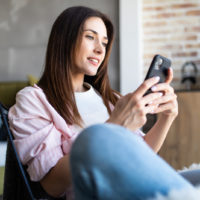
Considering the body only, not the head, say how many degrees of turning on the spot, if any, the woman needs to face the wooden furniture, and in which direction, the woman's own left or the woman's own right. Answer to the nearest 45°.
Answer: approximately 90° to the woman's own left

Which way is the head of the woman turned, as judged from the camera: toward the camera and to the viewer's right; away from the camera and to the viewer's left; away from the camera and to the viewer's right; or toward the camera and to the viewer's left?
toward the camera and to the viewer's right

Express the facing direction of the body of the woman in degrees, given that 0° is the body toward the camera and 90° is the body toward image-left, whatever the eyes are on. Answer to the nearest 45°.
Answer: approximately 315°
